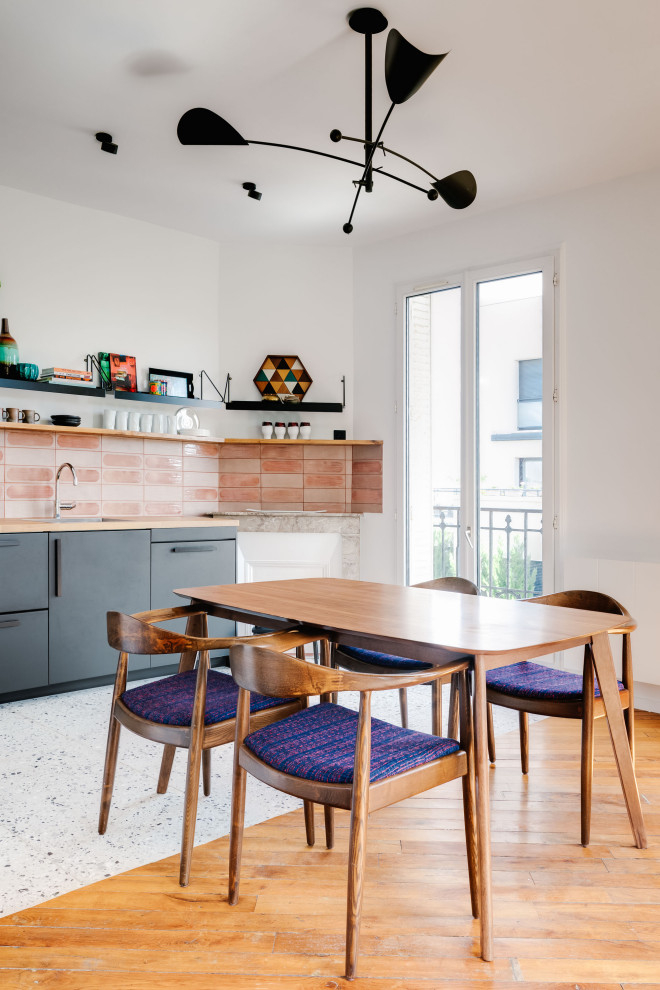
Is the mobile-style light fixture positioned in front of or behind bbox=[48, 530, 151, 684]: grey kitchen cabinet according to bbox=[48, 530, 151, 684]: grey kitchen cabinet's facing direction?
in front

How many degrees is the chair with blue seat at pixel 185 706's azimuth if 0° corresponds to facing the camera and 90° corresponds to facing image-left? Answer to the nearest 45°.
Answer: approximately 225°

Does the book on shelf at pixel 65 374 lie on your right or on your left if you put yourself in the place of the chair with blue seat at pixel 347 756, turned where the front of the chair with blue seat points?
on your left

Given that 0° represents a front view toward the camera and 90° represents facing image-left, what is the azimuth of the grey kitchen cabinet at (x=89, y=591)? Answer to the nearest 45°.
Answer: approximately 315°

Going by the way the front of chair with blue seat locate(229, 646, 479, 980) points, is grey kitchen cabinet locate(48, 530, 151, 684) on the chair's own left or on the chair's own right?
on the chair's own left

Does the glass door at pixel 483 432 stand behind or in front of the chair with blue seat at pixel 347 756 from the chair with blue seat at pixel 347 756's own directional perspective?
in front

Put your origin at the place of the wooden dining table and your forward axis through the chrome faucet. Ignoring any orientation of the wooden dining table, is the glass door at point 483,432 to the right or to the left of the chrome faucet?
right

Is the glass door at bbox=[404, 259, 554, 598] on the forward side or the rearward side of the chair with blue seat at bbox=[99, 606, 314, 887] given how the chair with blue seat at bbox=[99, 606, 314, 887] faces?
on the forward side

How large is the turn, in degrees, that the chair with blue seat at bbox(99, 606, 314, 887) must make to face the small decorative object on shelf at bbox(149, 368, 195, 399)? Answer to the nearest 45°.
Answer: approximately 45° to its left

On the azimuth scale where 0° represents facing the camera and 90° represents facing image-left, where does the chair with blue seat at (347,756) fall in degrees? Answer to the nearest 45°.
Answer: approximately 225°

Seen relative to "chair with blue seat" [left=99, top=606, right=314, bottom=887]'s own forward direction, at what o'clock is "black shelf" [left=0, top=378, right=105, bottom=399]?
The black shelf is roughly at 10 o'clock from the chair with blue seat.
